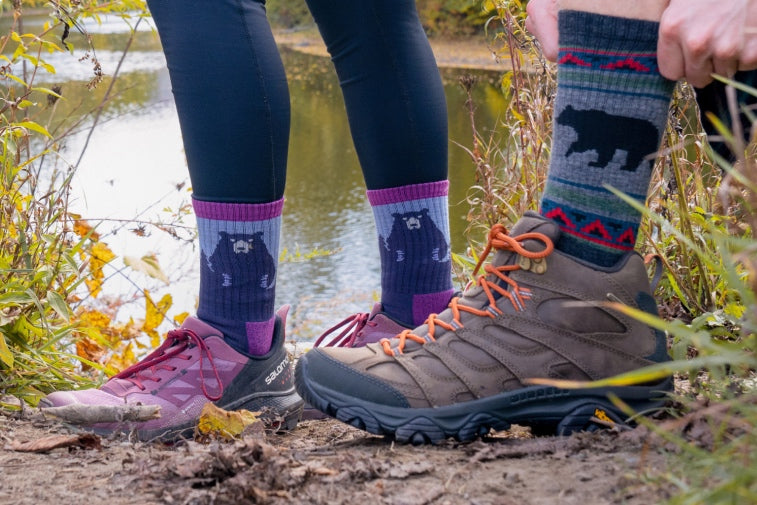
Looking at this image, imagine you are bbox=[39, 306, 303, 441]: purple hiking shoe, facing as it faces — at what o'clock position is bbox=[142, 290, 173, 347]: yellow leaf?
The yellow leaf is roughly at 3 o'clock from the purple hiking shoe.

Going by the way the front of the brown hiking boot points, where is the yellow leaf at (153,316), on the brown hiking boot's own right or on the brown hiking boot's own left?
on the brown hiking boot's own right

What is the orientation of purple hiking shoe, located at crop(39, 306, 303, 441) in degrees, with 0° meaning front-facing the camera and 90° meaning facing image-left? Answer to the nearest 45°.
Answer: approximately 90°

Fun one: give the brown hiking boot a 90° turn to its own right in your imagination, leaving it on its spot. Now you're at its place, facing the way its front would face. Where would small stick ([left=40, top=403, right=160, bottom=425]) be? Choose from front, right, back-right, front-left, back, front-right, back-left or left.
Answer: left

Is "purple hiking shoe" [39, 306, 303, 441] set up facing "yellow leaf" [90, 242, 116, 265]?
no

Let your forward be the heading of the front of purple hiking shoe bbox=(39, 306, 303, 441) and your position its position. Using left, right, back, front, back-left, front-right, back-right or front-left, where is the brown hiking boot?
back-left

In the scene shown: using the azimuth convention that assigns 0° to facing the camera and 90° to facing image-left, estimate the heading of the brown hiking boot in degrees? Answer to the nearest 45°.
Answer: approximately 90°

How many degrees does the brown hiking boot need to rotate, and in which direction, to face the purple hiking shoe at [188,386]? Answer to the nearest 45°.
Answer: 0° — it already faces it

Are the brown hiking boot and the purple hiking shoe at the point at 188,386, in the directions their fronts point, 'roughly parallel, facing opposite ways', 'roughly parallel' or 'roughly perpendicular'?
roughly parallel

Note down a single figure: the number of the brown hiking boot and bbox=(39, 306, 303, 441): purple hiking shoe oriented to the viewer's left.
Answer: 2

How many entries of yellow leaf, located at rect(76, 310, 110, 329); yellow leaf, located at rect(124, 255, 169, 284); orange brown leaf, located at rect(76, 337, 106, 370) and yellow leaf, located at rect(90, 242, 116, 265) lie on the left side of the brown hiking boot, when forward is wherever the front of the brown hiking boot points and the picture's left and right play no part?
0

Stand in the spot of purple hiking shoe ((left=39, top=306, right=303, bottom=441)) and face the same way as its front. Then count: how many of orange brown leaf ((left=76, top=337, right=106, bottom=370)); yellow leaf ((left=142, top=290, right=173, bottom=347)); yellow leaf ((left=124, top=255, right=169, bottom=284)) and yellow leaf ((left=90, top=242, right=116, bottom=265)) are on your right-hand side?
4

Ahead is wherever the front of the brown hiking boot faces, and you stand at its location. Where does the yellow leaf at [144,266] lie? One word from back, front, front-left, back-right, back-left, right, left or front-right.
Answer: front-right

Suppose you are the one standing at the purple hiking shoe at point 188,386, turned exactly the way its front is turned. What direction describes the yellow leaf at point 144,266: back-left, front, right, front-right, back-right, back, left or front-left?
right
